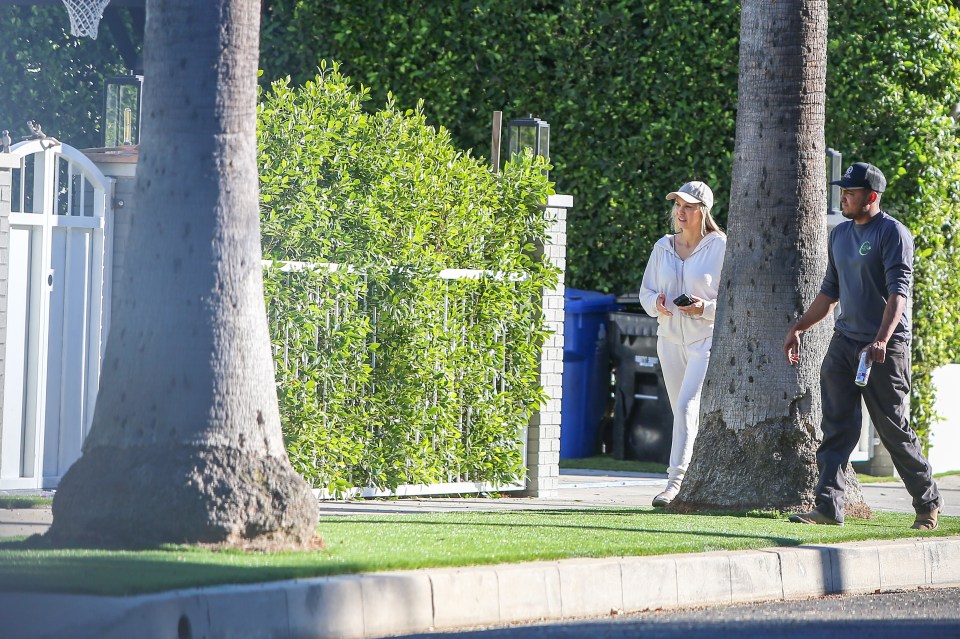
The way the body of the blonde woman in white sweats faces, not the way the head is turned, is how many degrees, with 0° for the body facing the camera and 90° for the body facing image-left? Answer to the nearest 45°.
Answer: approximately 45°

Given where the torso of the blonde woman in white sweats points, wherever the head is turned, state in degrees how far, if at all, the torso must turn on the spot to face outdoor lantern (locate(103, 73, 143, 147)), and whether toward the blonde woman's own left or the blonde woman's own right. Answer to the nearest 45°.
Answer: approximately 45° to the blonde woman's own right

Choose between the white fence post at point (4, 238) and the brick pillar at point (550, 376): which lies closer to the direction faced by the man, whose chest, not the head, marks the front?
the white fence post

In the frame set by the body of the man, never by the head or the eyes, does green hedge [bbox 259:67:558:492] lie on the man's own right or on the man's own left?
on the man's own right

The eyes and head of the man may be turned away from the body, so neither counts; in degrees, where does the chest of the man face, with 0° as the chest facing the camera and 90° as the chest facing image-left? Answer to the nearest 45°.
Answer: approximately 45°

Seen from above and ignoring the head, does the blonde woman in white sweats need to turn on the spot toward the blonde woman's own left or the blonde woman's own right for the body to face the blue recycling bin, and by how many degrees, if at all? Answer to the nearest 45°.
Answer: approximately 135° to the blonde woman's own right
